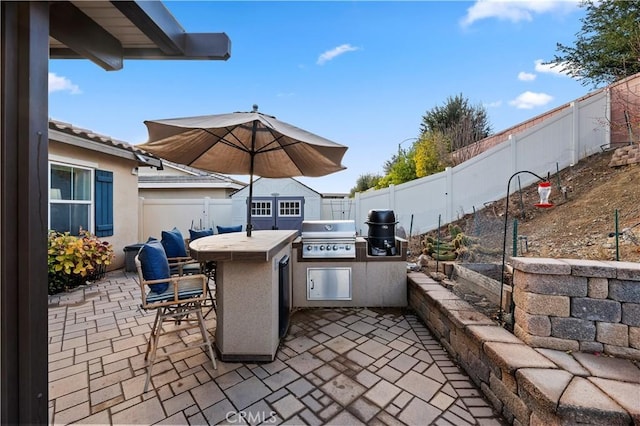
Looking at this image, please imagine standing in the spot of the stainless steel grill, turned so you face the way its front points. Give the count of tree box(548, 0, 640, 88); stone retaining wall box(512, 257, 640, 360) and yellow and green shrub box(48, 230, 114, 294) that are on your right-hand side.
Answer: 1

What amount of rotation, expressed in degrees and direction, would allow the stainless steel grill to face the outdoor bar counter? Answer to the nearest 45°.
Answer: approximately 45° to its right

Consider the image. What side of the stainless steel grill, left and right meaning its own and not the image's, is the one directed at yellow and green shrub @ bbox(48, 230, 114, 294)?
right

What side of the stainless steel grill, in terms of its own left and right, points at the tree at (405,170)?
back

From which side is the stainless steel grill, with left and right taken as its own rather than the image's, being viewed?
front

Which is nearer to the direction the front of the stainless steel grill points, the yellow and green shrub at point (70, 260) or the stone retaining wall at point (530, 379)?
the stone retaining wall

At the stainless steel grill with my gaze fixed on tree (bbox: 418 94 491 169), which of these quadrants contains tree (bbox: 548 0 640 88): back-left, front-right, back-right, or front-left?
front-right

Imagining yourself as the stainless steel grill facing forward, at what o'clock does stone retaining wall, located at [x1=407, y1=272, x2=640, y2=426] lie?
The stone retaining wall is roughly at 11 o'clock from the stainless steel grill.

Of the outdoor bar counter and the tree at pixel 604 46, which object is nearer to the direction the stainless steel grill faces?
the outdoor bar counter

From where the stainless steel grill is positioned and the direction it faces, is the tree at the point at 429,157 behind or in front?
behind

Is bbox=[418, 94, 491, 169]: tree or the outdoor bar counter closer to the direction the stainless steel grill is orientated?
the outdoor bar counter

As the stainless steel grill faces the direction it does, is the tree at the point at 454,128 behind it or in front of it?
behind
